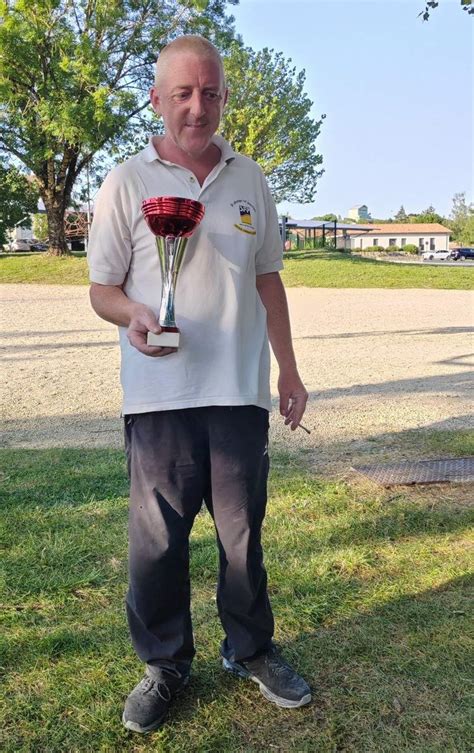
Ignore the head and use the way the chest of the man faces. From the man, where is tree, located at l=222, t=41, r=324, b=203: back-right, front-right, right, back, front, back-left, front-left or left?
back

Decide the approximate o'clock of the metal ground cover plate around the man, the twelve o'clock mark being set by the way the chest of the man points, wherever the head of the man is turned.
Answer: The metal ground cover plate is roughly at 7 o'clock from the man.

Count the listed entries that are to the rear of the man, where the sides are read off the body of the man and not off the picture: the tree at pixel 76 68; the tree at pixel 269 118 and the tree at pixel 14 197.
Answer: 3

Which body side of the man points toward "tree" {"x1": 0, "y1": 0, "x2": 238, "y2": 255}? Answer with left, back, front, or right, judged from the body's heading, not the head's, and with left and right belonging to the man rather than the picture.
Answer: back

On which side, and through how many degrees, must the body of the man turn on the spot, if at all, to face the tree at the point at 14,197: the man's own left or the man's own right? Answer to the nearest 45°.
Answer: approximately 180°

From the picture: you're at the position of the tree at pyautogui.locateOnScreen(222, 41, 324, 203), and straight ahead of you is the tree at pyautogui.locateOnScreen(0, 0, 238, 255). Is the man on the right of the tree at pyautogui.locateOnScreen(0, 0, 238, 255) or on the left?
left

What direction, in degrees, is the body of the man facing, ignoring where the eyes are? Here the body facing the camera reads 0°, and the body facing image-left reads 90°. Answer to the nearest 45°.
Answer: approximately 0°
